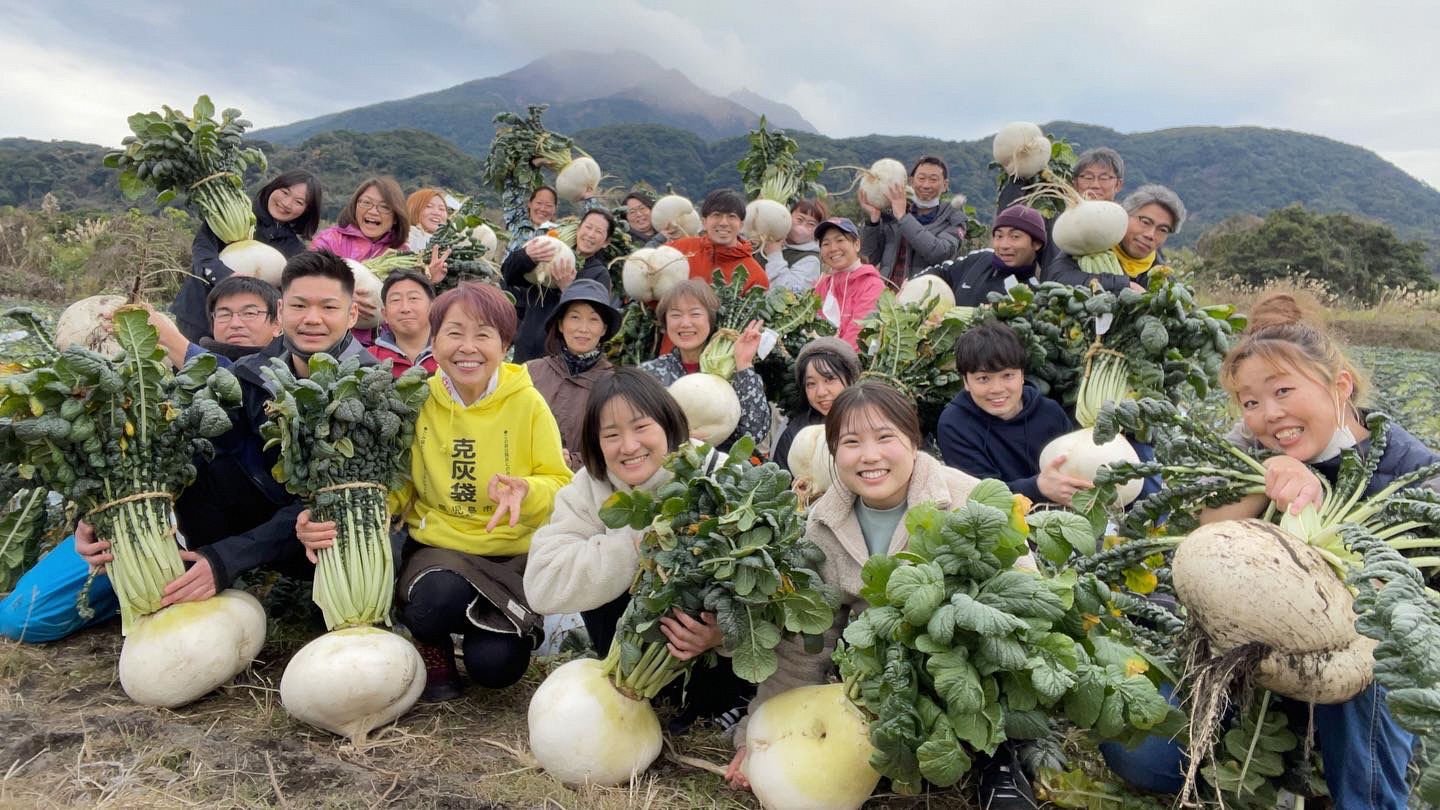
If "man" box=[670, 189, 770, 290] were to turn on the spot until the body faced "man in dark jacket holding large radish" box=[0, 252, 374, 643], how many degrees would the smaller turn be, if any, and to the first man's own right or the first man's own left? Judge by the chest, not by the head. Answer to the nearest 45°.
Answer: approximately 45° to the first man's own right

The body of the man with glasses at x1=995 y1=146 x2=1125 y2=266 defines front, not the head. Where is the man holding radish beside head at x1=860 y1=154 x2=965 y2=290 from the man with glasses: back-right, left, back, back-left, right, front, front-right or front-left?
back-right

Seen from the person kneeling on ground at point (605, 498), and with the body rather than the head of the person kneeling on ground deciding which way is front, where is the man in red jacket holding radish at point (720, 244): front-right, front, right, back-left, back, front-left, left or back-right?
back-left

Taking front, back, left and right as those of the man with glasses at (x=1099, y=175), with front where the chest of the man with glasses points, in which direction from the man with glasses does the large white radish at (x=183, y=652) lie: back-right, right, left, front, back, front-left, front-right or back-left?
front-right

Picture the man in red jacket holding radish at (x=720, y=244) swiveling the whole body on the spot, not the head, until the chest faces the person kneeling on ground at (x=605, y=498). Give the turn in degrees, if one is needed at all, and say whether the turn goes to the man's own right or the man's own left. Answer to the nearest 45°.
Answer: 0° — they already face them
